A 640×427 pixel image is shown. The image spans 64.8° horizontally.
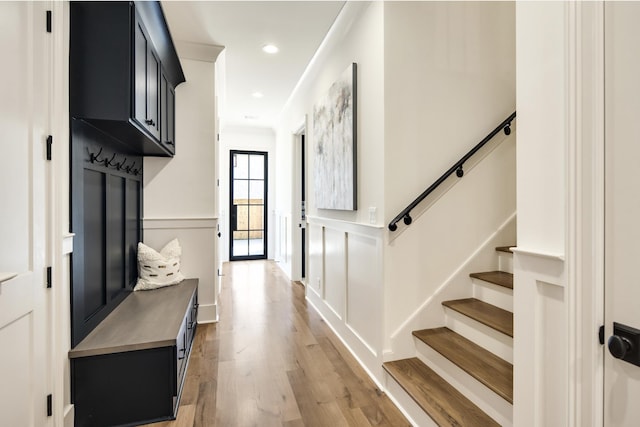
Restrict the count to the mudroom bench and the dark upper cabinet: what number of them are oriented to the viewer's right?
2

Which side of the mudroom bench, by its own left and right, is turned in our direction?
right

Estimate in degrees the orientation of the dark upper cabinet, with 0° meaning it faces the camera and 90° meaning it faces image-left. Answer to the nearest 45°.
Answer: approximately 270°

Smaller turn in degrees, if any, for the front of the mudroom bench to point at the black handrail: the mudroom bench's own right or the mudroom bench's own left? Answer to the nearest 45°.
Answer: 0° — it already faces it

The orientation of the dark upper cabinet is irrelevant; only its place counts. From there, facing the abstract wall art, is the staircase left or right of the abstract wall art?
right
